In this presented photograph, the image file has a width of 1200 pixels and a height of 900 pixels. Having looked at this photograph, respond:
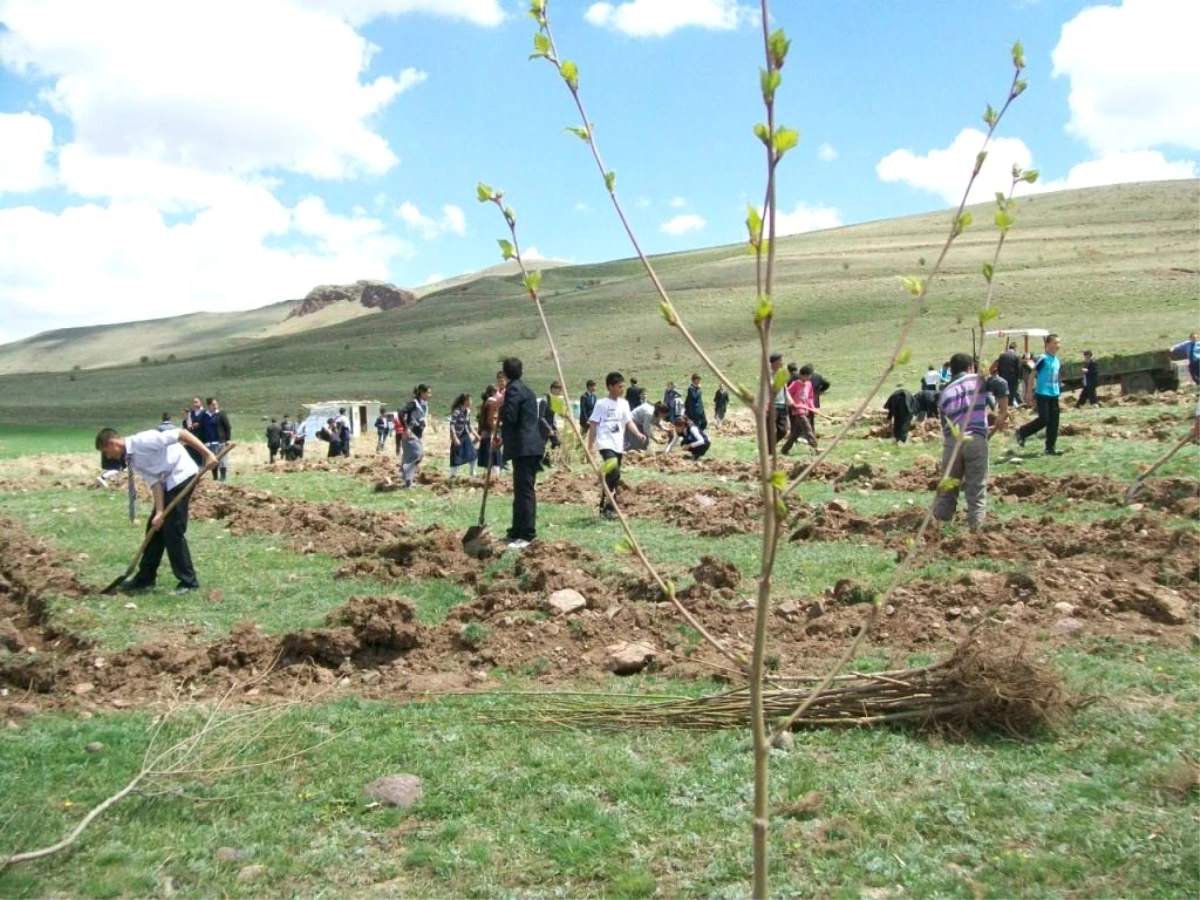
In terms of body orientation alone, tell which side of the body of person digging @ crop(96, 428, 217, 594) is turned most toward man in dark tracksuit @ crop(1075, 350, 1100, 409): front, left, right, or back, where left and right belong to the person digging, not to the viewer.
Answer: back

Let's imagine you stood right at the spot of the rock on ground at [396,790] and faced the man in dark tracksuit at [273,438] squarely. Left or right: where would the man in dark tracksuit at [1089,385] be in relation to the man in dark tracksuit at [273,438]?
right

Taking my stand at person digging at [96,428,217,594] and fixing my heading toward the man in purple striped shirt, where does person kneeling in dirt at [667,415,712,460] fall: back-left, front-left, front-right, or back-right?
front-left

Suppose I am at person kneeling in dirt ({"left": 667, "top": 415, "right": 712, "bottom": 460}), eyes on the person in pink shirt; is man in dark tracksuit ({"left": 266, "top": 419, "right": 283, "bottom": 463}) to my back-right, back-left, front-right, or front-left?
back-left

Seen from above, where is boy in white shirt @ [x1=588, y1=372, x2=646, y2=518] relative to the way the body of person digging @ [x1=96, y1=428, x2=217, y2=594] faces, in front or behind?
behind

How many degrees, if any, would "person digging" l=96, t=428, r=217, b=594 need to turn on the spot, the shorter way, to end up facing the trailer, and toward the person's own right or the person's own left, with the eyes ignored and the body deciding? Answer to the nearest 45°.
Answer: approximately 180°

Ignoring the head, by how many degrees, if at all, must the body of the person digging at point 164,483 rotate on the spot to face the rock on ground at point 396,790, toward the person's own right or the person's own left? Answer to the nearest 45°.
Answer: approximately 90° to the person's own left

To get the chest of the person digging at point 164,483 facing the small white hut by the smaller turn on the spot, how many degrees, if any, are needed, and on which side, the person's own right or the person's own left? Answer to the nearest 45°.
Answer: approximately 90° to the person's own right

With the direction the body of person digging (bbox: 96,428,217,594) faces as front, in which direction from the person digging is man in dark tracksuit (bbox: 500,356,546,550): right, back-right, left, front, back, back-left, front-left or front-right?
back

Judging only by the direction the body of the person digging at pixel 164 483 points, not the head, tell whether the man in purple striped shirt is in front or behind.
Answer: behind

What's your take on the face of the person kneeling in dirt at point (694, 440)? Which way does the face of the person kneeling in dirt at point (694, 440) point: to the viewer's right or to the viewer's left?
to the viewer's left

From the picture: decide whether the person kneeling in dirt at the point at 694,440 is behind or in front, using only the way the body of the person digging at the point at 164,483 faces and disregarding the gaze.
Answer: behind

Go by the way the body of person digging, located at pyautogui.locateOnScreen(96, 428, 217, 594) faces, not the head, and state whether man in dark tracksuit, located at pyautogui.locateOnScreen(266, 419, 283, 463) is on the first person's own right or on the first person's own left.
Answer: on the first person's own right

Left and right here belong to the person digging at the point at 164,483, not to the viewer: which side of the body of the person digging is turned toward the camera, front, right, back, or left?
left
